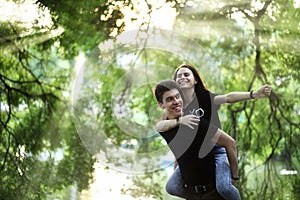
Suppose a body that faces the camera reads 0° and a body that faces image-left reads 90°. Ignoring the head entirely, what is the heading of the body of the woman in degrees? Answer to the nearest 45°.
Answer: approximately 45°

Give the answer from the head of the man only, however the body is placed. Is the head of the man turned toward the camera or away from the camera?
toward the camera
